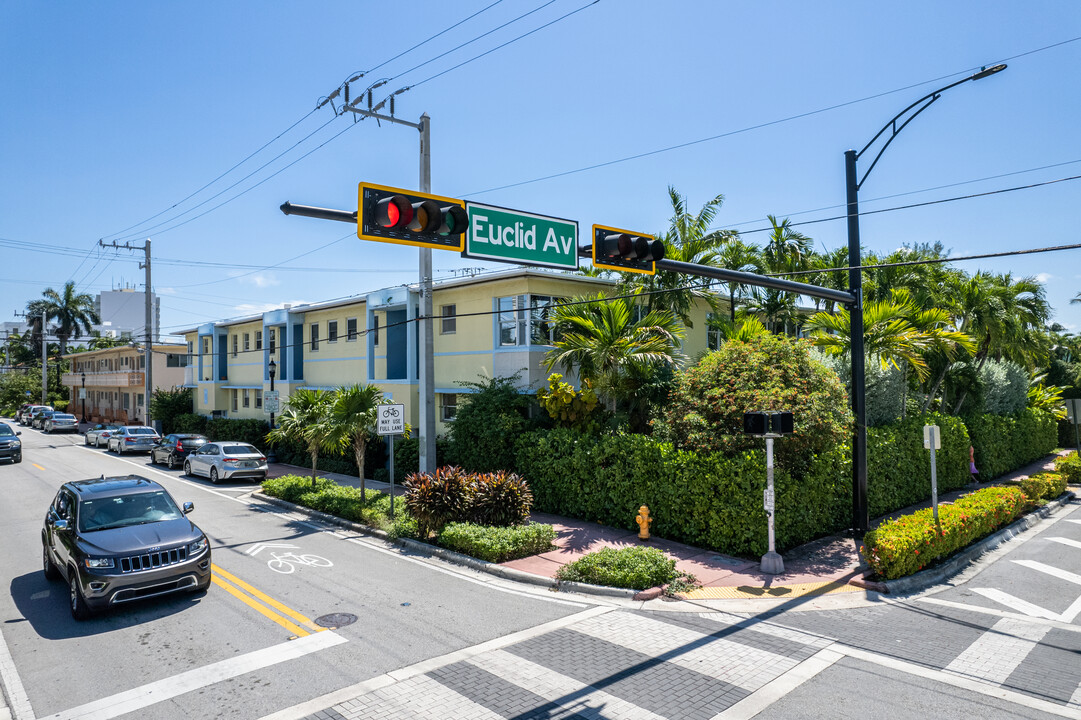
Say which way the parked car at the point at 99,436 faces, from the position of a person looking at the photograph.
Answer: facing away from the viewer and to the left of the viewer

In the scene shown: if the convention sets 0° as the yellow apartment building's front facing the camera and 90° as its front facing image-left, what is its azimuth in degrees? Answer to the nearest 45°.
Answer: approximately 45°

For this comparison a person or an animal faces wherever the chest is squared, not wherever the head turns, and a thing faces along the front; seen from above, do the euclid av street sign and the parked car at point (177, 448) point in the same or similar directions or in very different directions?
very different directions

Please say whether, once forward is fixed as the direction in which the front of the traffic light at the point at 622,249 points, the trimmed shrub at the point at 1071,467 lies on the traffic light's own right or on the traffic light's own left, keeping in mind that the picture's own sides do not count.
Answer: on the traffic light's own left

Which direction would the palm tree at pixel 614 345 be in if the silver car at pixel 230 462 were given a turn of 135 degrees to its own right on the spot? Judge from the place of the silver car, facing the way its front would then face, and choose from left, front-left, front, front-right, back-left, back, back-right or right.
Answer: front-right

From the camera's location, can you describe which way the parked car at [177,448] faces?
facing away from the viewer and to the left of the viewer

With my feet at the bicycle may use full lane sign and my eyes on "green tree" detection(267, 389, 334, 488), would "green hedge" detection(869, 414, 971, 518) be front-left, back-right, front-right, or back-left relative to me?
back-right

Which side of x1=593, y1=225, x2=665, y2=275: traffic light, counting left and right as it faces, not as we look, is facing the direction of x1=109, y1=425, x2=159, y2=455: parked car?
back

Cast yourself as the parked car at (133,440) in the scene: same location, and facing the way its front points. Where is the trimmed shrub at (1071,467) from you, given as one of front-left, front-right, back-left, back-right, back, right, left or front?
back

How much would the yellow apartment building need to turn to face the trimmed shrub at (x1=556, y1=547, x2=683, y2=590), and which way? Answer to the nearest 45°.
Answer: approximately 45° to its left

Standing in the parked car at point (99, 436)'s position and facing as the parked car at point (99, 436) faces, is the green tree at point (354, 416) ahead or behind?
behind
